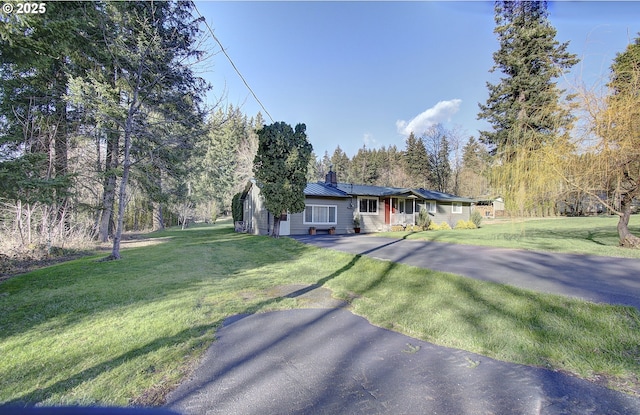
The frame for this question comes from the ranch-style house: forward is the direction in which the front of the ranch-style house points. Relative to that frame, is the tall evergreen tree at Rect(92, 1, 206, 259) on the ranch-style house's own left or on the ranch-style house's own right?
on the ranch-style house's own right

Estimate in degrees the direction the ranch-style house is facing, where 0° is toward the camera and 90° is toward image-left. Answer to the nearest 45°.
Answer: approximately 315°

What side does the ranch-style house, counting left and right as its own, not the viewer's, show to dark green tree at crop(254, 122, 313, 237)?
right

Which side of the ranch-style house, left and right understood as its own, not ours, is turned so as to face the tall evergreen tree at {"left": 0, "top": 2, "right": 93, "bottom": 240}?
right

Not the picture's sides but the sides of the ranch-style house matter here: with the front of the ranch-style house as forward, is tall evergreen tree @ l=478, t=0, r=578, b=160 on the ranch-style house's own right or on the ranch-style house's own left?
on the ranch-style house's own left
